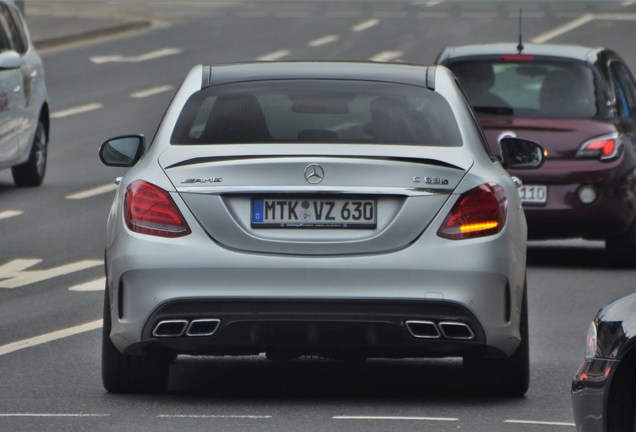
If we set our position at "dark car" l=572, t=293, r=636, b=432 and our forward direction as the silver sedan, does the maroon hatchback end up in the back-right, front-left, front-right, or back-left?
front-right

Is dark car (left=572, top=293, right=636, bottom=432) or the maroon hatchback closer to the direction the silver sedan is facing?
the maroon hatchback

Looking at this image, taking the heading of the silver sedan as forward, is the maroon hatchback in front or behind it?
in front

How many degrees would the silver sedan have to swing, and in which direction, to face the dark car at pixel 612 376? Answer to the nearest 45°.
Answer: approximately 135° to its right

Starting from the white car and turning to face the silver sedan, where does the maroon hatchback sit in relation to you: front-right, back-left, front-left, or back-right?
front-left

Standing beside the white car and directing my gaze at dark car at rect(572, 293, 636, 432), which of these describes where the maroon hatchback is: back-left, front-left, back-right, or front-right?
front-left

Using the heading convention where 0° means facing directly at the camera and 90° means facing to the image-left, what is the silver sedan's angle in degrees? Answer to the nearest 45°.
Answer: approximately 180°

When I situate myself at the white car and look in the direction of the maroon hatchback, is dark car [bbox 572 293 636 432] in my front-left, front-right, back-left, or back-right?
front-right

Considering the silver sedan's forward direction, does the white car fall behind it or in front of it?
in front
